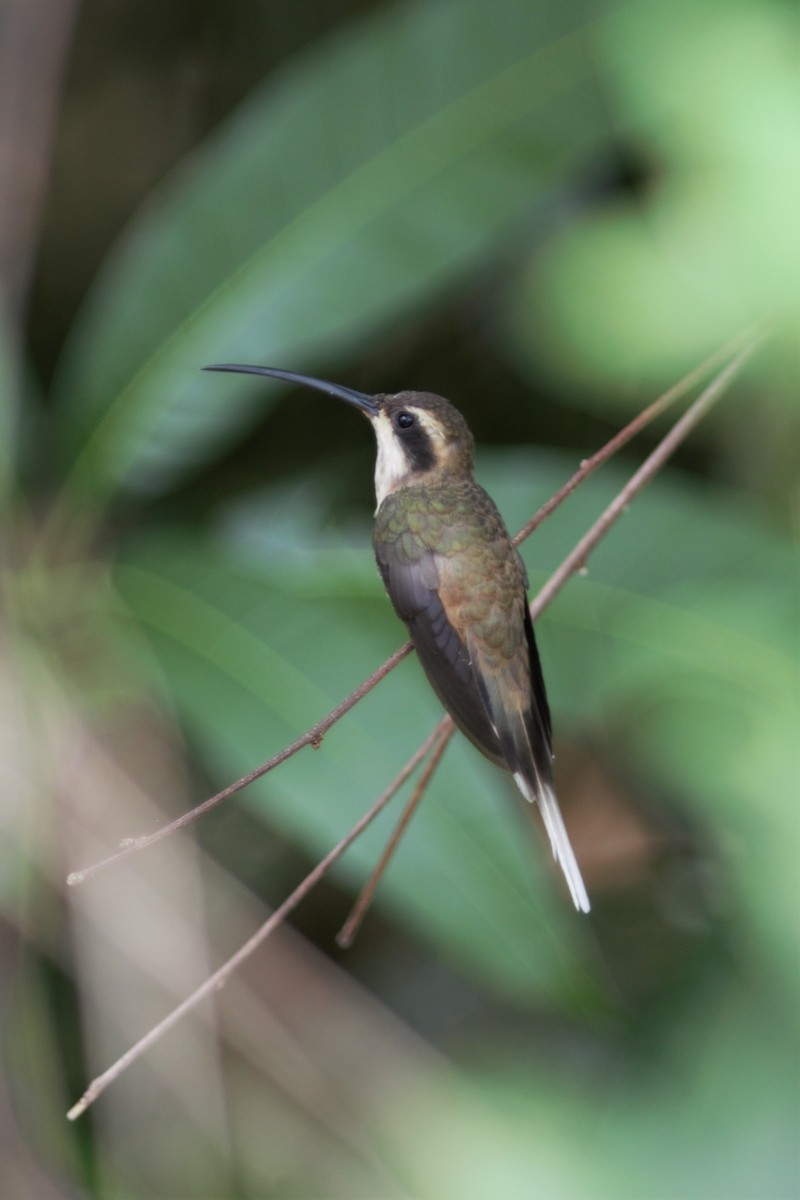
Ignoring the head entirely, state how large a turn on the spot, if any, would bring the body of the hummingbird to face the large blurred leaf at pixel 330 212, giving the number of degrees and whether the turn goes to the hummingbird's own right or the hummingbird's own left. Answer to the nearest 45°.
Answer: approximately 45° to the hummingbird's own right

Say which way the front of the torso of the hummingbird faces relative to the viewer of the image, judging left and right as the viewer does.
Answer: facing away from the viewer and to the left of the viewer
